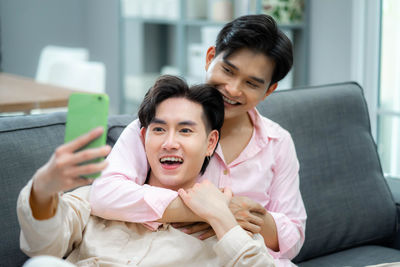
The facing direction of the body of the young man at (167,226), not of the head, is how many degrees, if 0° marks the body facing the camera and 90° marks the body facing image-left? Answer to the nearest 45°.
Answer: approximately 0°

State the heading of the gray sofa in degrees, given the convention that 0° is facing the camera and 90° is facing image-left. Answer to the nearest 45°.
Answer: approximately 0°
